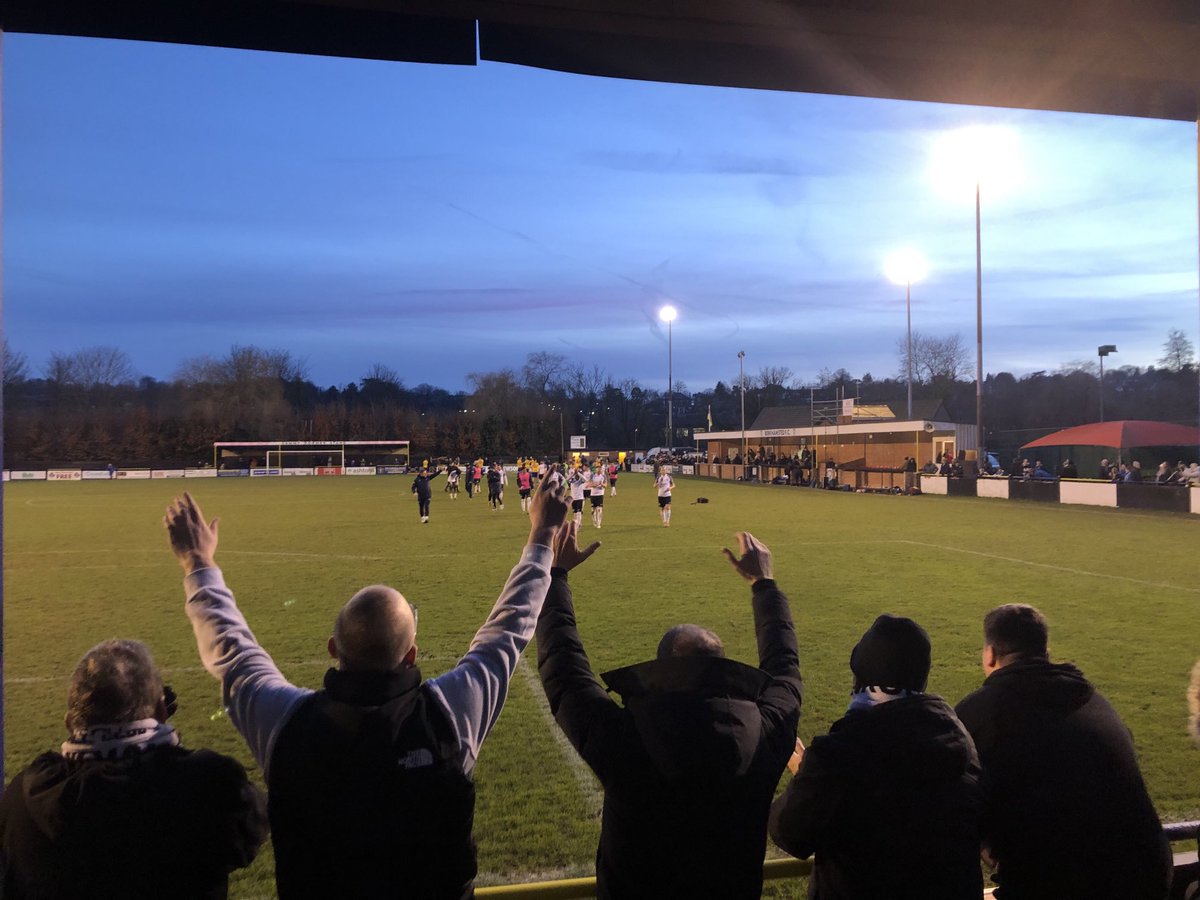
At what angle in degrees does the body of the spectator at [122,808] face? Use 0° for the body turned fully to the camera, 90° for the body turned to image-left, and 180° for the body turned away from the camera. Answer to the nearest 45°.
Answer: approximately 180°

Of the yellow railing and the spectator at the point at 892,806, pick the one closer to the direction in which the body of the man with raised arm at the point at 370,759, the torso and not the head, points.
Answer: the yellow railing

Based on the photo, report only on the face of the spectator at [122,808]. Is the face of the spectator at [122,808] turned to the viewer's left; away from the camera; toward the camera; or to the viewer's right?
away from the camera

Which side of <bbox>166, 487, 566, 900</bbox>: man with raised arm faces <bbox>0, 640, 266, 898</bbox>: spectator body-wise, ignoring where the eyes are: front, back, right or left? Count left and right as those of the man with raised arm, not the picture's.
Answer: left

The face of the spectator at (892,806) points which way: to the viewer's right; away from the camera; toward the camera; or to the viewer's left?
away from the camera

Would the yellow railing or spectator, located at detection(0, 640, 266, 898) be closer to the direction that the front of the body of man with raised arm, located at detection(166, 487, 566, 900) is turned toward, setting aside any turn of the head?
the yellow railing

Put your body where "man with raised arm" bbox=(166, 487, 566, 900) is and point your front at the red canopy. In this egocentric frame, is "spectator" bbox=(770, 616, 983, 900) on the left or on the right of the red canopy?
right

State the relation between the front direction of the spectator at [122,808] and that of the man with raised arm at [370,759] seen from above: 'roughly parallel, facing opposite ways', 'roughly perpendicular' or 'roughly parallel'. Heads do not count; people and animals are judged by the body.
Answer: roughly parallel

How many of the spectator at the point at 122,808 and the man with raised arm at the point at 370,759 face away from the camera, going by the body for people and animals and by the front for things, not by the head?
2

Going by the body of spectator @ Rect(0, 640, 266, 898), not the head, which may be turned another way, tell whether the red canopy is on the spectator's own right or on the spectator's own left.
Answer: on the spectator's own right

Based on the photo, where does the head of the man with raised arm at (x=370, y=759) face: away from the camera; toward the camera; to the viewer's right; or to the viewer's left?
away from the camera

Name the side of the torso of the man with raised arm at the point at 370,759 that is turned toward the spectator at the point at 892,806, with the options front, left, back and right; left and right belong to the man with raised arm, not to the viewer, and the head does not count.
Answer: right

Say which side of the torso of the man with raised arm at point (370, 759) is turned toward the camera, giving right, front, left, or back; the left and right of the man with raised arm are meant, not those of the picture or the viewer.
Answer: back

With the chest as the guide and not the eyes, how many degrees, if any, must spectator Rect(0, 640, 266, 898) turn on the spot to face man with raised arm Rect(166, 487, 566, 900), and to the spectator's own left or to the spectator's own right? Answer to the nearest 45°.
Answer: approximately 135° to the spectator's own right
